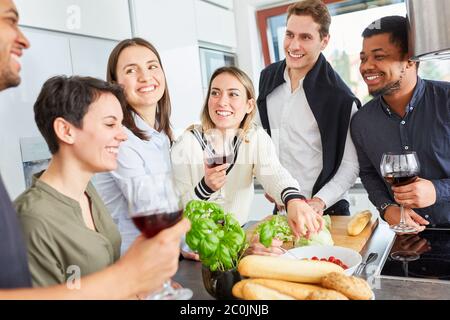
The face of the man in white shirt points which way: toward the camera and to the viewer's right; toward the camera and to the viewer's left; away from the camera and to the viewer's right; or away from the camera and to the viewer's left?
toward the camera and to the viewer's left

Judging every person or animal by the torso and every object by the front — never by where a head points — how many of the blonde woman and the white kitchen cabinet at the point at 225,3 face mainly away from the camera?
0

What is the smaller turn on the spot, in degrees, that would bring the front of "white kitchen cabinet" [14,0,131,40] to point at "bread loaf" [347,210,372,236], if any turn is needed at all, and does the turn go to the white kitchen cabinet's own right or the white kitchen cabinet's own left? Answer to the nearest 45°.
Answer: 0° — it already faces it

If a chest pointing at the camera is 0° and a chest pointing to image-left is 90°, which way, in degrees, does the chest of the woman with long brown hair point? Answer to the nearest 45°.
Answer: approximately 315°

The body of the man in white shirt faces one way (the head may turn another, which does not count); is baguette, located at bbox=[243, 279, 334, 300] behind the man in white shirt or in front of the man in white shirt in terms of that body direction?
in front

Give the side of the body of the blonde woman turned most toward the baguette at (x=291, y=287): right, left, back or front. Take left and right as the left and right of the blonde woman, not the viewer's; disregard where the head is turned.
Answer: front

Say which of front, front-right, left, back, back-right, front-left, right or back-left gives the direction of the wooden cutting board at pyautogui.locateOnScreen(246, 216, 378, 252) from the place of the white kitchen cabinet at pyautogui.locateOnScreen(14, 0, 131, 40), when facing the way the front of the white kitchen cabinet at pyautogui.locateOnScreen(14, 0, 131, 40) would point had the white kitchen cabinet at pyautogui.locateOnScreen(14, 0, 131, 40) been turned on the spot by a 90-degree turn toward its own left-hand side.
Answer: right

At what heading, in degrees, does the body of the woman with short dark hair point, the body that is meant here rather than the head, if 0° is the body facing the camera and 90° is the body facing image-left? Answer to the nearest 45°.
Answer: approximately 315°

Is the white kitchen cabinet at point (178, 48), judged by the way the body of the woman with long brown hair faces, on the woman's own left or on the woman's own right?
on the woman's own left

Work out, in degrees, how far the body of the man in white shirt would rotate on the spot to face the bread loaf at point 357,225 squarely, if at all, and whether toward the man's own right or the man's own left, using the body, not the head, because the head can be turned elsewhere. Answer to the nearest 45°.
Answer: approximately 45° to the man's own left

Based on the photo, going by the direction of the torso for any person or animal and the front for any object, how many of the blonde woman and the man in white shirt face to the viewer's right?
0

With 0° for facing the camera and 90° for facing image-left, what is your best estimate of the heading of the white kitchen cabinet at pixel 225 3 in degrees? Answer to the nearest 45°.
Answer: approximately 315°
